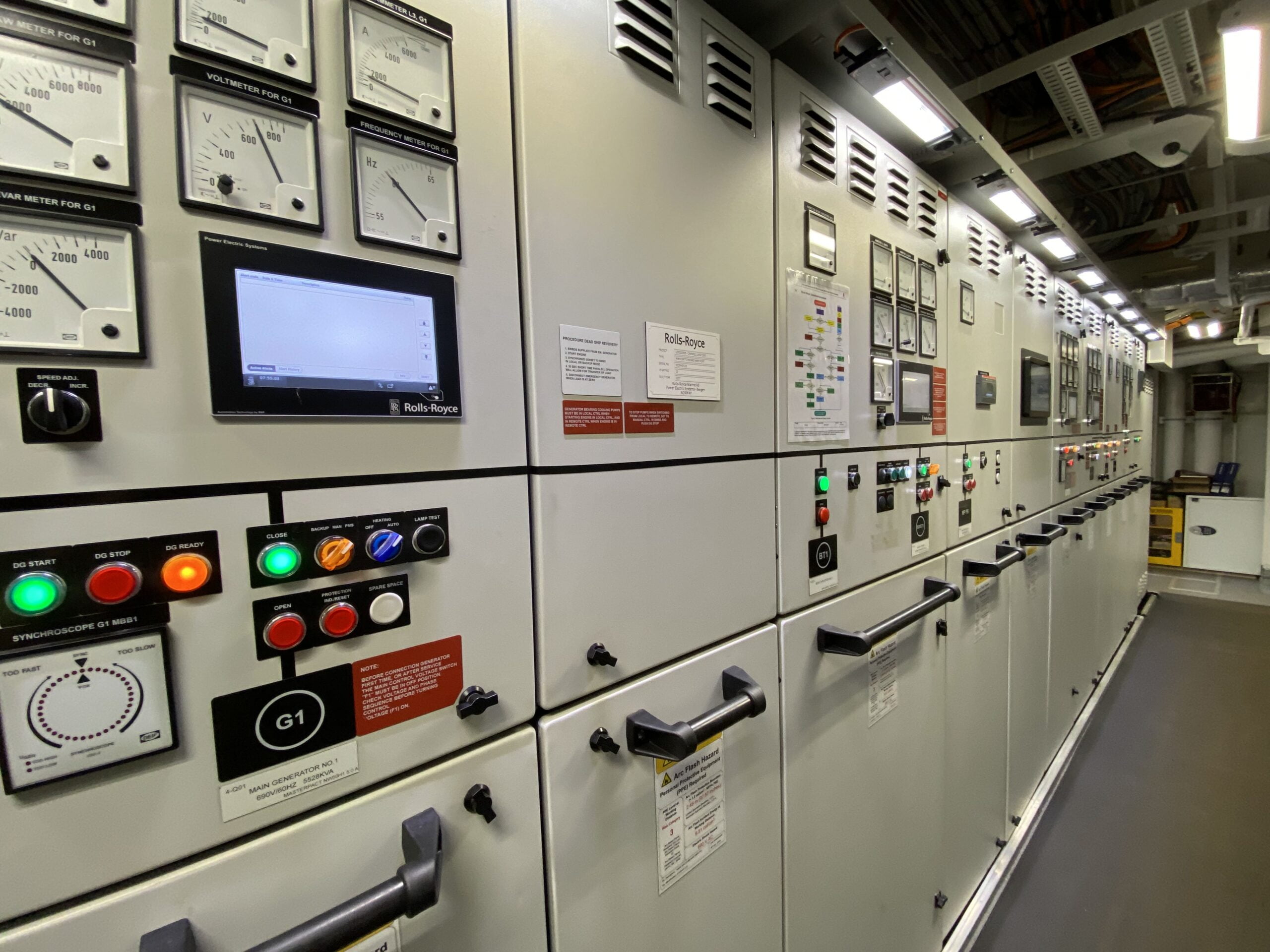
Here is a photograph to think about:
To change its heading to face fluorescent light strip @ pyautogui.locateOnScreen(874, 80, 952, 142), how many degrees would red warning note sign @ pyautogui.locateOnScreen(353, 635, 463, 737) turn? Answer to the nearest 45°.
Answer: approximately 45° to its left

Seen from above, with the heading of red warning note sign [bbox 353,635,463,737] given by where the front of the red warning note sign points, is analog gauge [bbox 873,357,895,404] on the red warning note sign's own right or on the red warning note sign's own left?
on the red warning note sign's own left

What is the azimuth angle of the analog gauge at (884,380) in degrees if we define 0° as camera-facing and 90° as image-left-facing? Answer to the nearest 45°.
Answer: approximately 315°

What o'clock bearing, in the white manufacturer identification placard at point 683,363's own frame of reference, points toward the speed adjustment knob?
The speed adjustment knob is roughly at 3 o'clock from the white manufacturer identification placard.

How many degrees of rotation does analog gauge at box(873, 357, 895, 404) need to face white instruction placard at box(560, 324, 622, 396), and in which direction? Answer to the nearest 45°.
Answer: approximately 90° to its right

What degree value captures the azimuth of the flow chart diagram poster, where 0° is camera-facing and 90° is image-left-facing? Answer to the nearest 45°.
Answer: approximately 315°

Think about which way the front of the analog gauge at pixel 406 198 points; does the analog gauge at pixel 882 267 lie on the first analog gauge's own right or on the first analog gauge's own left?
on the first analog gauge's own left

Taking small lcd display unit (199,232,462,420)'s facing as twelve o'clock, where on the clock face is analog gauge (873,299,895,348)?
The analog gauge is roughly at 10 o'clock from the small lcd display unit.

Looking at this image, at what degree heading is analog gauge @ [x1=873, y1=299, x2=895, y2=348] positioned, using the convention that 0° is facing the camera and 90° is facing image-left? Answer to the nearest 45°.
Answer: approximately 315°

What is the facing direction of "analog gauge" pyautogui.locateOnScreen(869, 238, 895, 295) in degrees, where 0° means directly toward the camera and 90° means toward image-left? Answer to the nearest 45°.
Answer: approximately 315°
